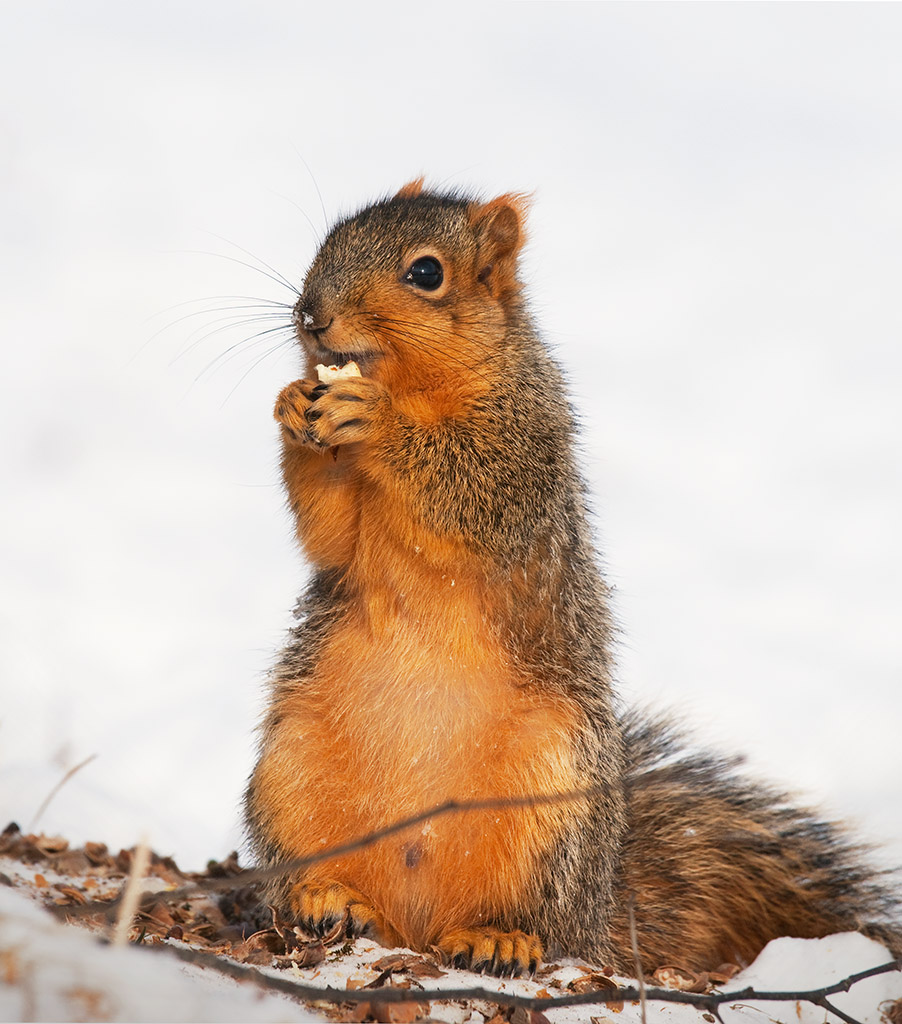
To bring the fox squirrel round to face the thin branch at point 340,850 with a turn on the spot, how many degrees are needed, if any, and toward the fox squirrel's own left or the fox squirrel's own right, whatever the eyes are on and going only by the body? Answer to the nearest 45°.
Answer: approximately 45° to the fox squirrel's own left

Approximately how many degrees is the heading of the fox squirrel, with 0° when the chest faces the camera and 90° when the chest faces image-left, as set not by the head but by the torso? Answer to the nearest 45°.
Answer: approximately 45°
